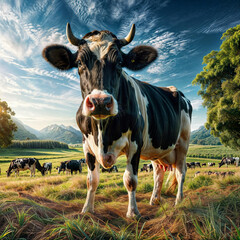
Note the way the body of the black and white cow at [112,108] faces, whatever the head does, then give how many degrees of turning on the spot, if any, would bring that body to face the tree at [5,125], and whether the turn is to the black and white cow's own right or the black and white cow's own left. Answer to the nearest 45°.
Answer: approximately 90° to the black and white cow's own right

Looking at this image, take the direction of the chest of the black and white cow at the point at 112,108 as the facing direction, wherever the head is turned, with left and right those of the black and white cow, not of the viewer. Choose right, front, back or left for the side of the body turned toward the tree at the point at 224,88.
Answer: back

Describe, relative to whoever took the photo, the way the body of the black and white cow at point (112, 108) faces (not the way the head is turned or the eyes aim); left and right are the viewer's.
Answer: facing the viewer and to the left of the viewer
